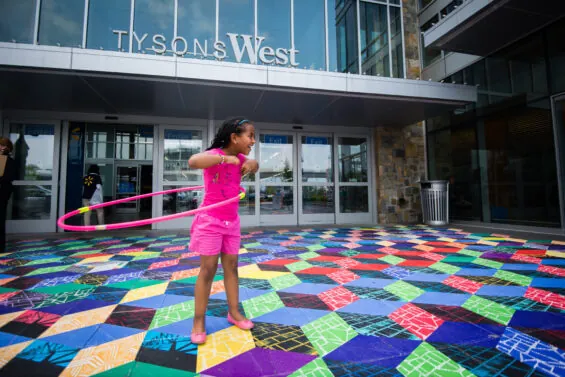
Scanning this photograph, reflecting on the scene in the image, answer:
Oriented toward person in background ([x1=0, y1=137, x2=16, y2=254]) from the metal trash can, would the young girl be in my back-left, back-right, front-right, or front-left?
front-left

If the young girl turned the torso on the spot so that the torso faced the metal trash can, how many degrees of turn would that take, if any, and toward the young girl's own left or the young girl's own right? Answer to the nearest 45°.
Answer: approximately 90° to the young girl's own left

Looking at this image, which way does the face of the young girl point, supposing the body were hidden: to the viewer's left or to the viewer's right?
to the viewer's right

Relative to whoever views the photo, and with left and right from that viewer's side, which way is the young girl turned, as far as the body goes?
facing the viewer and to the right of the viewer

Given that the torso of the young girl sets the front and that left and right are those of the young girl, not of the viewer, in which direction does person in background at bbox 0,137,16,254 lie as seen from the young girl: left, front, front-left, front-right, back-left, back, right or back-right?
back

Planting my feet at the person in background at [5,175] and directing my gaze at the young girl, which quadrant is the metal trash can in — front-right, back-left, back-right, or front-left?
front-left
